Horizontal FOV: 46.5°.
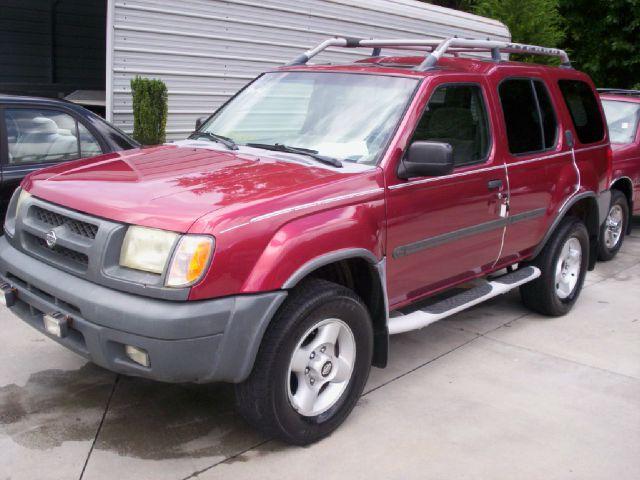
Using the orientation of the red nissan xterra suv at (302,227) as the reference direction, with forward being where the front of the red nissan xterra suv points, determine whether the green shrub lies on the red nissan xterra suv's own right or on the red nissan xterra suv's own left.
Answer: on the red nissan xterra suv's own right

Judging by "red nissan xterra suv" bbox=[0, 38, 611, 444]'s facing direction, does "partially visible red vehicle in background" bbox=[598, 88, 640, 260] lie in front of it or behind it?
behind

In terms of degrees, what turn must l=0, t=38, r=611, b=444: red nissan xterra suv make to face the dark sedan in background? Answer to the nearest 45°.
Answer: approximately 90° to its right

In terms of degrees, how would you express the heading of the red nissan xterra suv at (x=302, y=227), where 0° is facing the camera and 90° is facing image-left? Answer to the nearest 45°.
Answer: approximately 45°

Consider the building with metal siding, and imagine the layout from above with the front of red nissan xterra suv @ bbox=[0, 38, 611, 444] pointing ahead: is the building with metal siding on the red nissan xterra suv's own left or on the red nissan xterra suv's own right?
on the red nissan xterra suv's own right
